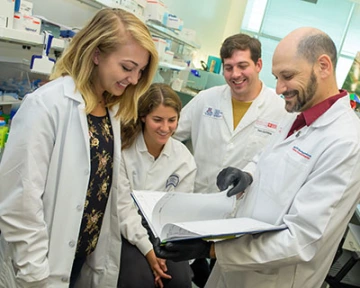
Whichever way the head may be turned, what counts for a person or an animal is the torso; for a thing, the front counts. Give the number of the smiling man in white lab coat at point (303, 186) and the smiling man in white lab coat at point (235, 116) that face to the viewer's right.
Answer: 0

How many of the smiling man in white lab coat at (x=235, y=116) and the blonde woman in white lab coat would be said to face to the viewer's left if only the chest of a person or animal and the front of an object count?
0

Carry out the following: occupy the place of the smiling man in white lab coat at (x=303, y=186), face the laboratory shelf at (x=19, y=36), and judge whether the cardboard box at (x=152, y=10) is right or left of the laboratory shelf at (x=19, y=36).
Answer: right

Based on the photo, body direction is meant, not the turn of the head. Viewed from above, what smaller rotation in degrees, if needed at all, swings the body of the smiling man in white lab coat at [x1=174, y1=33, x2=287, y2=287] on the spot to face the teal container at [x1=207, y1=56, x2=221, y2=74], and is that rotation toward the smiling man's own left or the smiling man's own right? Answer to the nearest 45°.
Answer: approximately 180°

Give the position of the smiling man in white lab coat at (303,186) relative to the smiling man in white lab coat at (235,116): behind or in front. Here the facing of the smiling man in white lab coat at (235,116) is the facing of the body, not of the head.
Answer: in front

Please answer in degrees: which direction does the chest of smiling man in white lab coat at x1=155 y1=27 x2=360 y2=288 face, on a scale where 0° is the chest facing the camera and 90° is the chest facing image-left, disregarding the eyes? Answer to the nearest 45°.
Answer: approximately 45°
